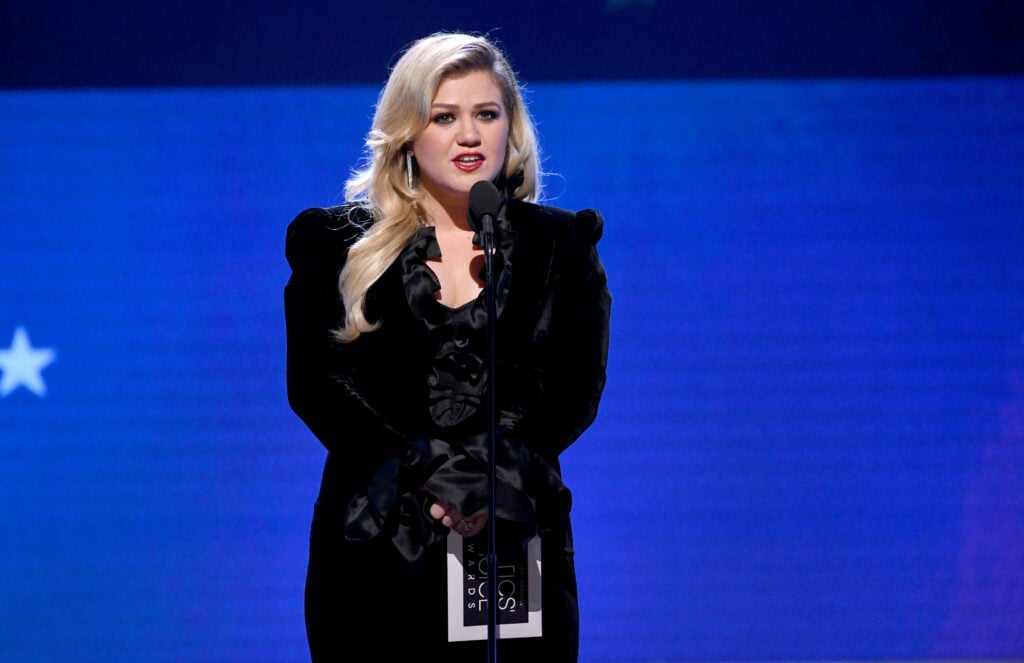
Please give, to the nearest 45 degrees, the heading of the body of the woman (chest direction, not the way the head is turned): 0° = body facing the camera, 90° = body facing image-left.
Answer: approximately 0°
